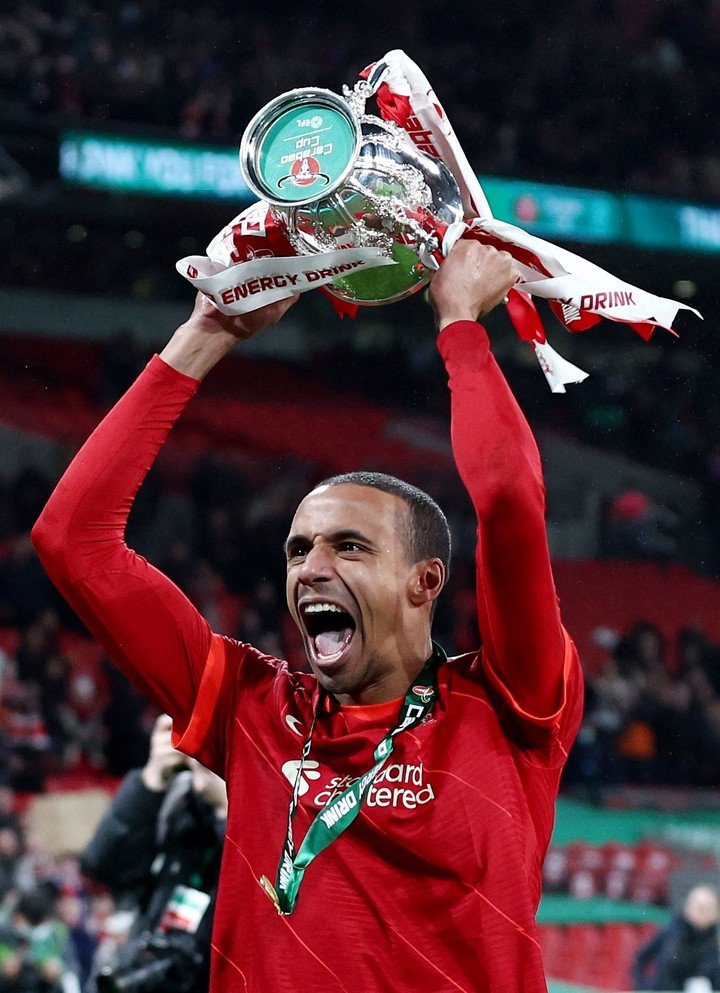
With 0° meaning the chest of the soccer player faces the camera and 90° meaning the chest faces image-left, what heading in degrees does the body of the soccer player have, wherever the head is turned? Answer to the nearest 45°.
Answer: approximately 45°

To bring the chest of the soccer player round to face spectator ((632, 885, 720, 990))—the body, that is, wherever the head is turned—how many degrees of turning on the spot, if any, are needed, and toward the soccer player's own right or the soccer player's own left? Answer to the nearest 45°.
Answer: approximately 180°

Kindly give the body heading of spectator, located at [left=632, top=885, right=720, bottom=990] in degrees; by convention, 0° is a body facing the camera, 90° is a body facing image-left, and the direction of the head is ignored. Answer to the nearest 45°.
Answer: approximately 0°
